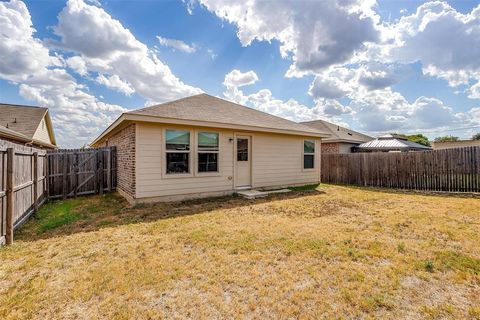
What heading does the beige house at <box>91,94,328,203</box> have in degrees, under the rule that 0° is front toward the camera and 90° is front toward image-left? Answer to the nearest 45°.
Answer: approximately 135°

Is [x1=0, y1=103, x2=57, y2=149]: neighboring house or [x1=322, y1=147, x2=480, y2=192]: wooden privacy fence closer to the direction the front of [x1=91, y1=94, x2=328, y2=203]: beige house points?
the neighboring house

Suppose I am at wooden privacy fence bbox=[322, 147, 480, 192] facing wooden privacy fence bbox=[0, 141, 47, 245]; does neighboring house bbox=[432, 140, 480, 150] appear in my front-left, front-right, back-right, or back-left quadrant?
back-right

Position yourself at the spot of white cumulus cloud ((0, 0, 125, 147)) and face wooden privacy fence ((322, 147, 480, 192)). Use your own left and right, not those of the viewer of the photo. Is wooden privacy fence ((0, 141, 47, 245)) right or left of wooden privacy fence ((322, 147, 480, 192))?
right

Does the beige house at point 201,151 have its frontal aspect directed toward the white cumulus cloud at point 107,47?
yes

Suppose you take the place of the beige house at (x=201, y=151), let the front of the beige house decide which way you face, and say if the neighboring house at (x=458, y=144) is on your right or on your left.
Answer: on your right
